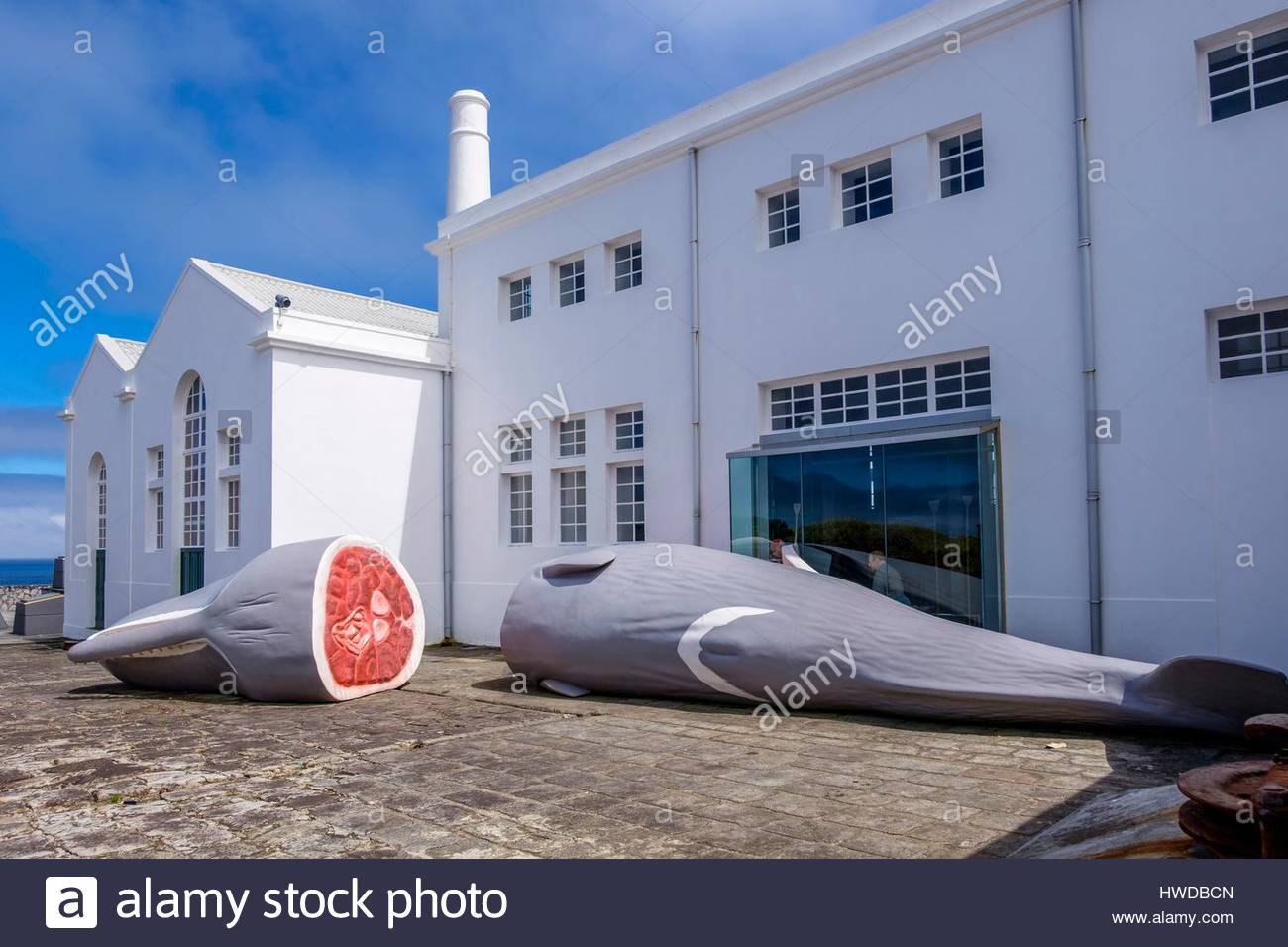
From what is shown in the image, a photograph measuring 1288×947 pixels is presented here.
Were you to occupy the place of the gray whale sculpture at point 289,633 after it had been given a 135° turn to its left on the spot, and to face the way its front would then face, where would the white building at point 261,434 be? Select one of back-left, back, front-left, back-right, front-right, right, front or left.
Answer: back

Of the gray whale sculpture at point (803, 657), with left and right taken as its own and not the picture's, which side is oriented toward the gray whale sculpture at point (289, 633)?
front

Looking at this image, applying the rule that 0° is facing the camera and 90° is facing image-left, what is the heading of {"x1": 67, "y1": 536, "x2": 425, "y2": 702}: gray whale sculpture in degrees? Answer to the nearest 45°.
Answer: approximately 135°

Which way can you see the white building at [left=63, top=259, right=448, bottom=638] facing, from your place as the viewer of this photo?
facing the viewer and to the left of the viewer

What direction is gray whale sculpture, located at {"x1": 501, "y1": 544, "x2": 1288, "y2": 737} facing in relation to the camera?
to the viewer's left

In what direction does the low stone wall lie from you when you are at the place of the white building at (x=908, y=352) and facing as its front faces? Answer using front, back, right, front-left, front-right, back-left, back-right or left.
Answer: right

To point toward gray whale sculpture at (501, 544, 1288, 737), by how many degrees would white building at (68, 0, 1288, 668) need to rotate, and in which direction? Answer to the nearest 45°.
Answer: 0° — it already faces it

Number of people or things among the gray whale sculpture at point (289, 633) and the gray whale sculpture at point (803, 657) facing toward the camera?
0

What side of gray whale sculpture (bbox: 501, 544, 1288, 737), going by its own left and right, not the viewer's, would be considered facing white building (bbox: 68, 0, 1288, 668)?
right

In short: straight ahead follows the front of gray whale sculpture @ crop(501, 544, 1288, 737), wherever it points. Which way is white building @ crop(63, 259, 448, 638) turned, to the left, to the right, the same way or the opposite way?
to the left
